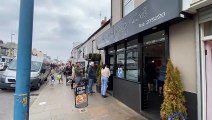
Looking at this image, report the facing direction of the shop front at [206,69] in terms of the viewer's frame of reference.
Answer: facing the viewer and to the left of the viewer

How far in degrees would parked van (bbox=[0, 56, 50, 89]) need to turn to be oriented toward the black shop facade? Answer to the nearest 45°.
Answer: approximately 90° to its left

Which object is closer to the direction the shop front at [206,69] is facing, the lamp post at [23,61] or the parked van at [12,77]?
the lamp post

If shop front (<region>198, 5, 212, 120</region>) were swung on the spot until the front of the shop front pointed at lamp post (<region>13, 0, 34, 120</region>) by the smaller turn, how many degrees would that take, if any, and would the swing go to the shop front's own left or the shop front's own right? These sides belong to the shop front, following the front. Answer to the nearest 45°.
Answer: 0° — it already faces it

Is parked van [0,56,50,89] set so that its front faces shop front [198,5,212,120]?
no

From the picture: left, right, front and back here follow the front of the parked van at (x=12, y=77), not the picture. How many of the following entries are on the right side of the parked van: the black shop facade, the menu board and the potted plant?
0

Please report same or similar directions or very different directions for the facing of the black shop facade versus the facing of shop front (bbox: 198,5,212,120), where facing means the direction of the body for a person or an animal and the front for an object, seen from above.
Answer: same or similar directions

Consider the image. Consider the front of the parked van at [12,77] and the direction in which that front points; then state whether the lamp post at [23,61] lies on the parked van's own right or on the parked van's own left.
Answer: on the parked van's own left

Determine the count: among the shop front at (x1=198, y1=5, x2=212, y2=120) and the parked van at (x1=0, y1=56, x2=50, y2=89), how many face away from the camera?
0

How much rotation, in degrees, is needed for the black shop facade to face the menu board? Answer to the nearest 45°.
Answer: approximately 45° to its right

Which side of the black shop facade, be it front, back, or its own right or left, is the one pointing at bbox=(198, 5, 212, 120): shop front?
left

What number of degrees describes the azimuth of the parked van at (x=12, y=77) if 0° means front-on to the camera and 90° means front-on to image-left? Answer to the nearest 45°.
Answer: approximately 45°

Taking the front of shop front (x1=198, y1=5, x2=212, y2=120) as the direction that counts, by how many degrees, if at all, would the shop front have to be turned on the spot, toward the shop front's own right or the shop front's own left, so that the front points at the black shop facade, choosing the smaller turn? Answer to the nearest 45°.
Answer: approximately 90° to the shop front's own right

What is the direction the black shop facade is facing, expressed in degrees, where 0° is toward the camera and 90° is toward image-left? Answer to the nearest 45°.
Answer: approximately 45°

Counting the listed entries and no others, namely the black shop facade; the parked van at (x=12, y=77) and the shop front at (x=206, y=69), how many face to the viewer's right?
0
